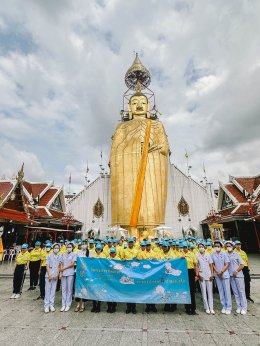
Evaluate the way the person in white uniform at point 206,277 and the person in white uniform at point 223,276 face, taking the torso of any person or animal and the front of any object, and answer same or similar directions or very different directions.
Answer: same or similar directions

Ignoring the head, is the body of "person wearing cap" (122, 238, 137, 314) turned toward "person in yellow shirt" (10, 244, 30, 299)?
no

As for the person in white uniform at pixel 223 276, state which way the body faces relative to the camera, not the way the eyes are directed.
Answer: toward the camera

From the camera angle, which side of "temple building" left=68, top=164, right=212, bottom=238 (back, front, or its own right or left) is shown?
front

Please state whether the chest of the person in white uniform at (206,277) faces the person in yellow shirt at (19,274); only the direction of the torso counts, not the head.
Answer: no

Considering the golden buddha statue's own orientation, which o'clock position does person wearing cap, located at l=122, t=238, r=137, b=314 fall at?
The person wearing cap is roughly at 12 o'clock from the golden buddha statue.

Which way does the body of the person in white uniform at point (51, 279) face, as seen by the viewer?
toward the camera

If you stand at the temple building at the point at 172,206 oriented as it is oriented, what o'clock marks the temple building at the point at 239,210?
the temple building at the point at 239,210 is roughly at 10 o'clock from the temple building at the point at 172,206.

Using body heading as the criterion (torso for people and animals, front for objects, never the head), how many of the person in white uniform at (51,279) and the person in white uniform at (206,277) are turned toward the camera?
2

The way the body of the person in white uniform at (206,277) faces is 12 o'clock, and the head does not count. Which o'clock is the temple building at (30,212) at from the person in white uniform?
The temple building is roughly at 4 o'clock from the person in white uniform.

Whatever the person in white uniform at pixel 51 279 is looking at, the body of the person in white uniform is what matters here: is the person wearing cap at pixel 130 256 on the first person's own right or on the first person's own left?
on the first person's own left

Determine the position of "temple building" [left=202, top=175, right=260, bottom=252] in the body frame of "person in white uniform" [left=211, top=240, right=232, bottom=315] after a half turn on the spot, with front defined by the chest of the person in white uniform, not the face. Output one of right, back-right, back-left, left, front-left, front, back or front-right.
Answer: front

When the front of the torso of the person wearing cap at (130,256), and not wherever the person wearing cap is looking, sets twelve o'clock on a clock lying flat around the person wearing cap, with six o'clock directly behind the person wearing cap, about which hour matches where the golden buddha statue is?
The golden buddha statue is roughly at 6 o'clock from the person wearing cap.

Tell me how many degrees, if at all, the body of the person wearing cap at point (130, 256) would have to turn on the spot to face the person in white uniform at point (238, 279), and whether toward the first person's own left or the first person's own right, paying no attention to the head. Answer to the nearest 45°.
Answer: approximately 90° to the first person's own left

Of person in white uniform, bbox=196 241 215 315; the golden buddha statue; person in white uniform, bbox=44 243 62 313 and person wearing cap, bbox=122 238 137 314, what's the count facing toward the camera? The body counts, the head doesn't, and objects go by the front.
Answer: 4

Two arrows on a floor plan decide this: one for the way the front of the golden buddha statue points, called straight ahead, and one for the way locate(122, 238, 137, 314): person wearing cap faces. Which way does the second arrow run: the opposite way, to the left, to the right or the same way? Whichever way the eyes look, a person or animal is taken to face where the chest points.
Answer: the same way

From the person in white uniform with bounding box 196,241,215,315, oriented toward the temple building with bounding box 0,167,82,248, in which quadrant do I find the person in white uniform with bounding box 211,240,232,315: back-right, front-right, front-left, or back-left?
back-right

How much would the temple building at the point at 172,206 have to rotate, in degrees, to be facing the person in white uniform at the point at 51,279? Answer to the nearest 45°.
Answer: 0° — it already faces them
